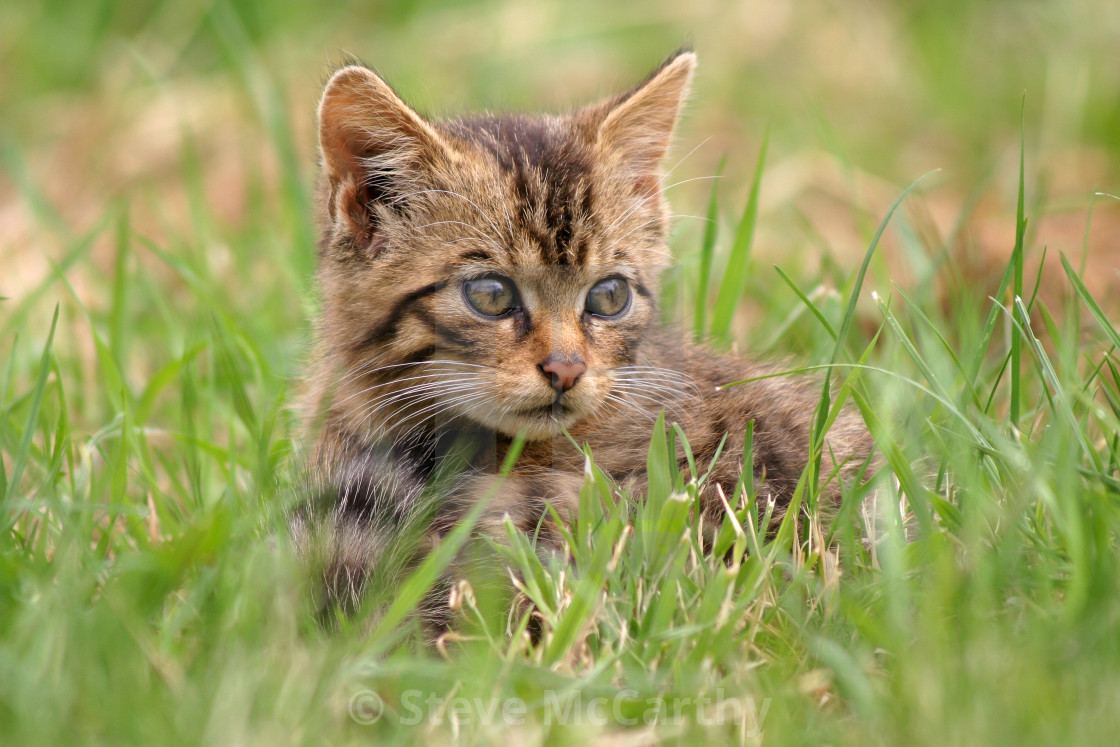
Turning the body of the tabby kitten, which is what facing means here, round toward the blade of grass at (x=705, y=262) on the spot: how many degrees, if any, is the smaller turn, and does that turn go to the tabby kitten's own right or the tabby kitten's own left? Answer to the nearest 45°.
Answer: approximately 180°

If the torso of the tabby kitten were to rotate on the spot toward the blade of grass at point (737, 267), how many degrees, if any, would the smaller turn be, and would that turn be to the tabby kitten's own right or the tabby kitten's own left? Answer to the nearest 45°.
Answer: approximately 180°

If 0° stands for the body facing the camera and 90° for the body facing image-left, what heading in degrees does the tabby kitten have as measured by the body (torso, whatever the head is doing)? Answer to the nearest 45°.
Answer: approximately 45°
